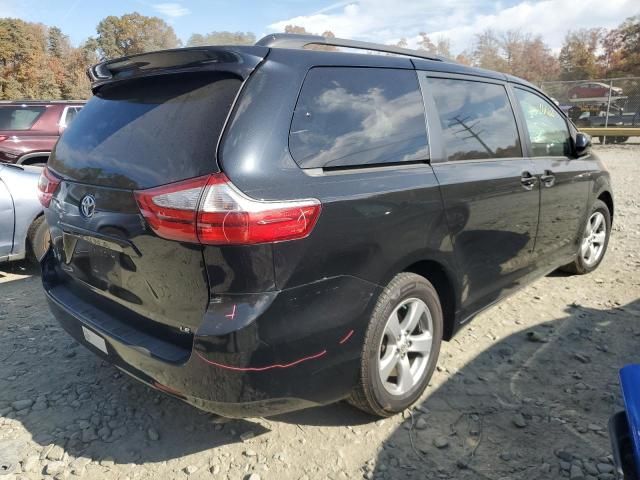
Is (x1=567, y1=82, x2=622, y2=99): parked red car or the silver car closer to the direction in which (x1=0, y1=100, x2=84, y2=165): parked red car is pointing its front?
the parked red car

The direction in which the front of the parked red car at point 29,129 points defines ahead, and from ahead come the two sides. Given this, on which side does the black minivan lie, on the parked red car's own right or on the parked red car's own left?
on the parked red car's own right

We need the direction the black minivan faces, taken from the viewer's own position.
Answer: facing away from the viewer and to the right of the viewer

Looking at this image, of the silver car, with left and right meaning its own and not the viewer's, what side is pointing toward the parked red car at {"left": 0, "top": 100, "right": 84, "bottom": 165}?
left

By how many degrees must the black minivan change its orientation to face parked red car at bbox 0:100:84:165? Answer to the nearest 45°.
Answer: approximately 90° to its left

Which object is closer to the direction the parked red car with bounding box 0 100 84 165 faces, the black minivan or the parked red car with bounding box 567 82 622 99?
the parked red car

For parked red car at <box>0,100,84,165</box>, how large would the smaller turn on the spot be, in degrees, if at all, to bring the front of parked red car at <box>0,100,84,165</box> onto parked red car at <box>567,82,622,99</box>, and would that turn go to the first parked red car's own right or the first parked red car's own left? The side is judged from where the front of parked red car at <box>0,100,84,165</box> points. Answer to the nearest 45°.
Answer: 0° — it already faces it

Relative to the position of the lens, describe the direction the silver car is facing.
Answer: facing to the right of the viewer

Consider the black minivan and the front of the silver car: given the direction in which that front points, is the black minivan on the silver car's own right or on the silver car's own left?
on the silver car's own right
